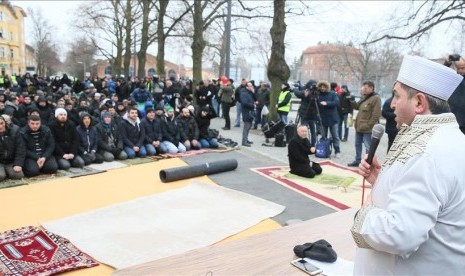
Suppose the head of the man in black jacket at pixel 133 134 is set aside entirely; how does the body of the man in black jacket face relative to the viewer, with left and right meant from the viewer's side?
facing the viewer and to the right of the viewer

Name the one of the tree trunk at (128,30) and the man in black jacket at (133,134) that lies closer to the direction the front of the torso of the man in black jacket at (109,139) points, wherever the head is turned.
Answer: the man in black jacket

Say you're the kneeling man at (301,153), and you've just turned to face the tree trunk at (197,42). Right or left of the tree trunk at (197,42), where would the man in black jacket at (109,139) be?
left

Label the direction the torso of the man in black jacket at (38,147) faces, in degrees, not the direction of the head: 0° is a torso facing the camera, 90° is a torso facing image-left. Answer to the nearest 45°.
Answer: approximately 0°

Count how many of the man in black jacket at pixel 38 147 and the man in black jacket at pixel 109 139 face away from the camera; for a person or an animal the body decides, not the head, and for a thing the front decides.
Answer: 0

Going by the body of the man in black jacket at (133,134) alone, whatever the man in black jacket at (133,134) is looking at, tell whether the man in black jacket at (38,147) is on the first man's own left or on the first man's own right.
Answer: on the first man's own right

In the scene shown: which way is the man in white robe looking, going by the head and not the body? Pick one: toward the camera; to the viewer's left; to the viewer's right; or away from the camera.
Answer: to the viewer's left

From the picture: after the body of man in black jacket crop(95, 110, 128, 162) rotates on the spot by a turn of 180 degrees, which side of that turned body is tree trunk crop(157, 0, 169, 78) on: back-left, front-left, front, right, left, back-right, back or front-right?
front-right

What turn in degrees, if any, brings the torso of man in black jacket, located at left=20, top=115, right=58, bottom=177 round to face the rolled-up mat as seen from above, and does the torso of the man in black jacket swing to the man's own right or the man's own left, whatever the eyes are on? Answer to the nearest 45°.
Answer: approximately 45° to the man's own left

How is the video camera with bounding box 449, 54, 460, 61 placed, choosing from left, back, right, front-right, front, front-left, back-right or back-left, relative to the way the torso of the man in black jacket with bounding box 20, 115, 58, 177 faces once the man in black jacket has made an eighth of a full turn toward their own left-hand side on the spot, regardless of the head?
front

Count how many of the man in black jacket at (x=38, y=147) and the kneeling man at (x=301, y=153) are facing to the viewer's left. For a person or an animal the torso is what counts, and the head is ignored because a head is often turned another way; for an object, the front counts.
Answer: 0

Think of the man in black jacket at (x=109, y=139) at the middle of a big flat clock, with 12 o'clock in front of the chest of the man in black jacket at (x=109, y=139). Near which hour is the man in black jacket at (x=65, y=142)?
the man in black jacket at (x=65, y=142) is roughly at 3 o'clock from the man in black jacket at (x=109, y=139).

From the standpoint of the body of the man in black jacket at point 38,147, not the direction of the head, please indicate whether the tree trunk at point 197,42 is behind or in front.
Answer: behind

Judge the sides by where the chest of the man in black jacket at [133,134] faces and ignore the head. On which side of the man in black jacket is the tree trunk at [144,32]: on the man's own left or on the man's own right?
on the man's own left
